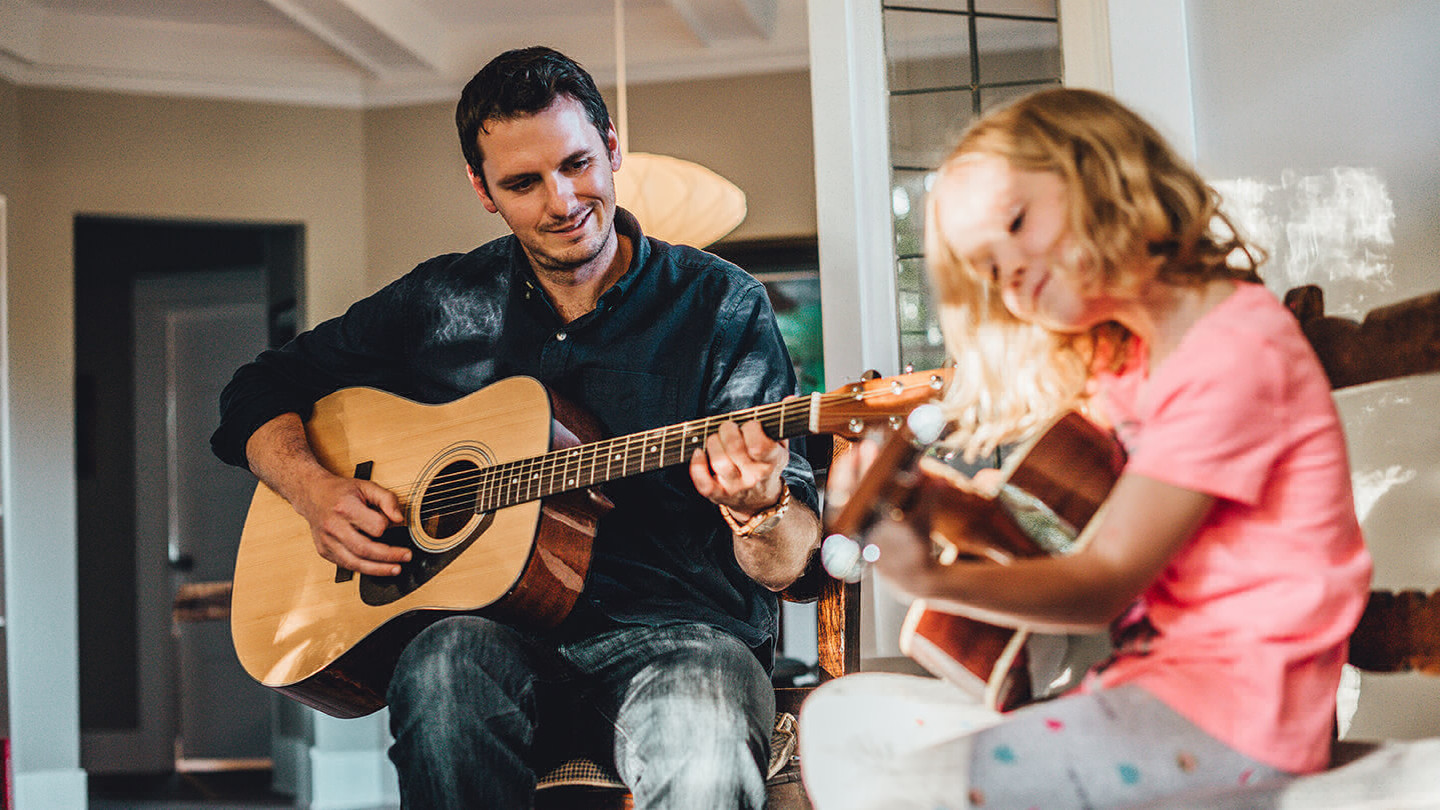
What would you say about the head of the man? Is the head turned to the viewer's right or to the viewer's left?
to the viewer's right

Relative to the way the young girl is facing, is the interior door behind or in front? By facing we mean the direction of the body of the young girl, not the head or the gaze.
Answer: in front

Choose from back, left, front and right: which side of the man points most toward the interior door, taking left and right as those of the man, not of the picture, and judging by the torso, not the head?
back

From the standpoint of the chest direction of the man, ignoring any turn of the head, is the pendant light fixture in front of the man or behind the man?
behind

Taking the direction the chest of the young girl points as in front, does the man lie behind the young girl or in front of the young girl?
in front

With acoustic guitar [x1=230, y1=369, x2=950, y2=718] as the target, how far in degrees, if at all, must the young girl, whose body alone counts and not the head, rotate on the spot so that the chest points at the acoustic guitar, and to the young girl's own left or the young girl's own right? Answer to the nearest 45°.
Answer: approximately 45° to the young girl's own right

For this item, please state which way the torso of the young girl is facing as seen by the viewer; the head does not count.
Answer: to the viewer's left

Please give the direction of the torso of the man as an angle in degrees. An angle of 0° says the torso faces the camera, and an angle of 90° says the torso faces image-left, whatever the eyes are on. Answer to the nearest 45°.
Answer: approximately 0°

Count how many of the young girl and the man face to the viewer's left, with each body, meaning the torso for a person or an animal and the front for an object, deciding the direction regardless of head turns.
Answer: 1

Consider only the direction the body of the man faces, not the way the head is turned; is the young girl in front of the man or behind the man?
in front

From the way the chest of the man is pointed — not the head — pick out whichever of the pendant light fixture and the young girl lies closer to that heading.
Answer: the young girl

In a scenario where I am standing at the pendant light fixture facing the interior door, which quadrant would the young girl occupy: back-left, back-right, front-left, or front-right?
back-left
